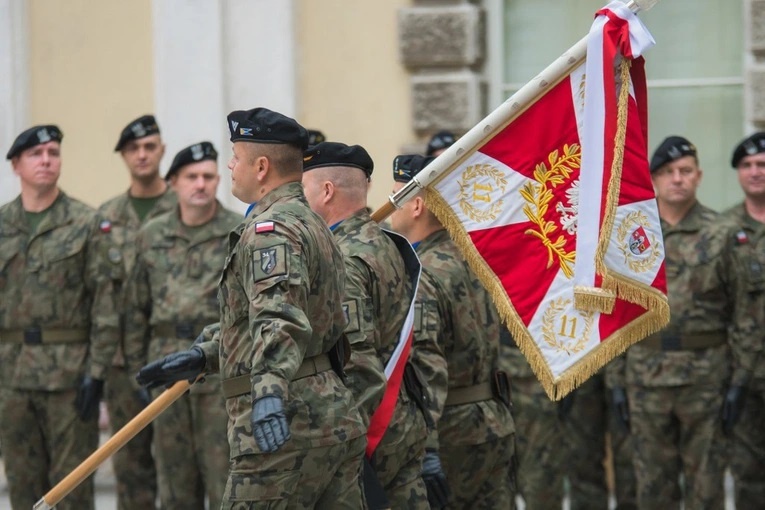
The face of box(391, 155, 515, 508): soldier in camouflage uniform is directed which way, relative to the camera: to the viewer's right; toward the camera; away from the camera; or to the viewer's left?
to the viewer's left

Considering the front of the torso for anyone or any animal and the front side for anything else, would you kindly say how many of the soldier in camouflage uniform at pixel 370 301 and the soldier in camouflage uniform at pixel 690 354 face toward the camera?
1

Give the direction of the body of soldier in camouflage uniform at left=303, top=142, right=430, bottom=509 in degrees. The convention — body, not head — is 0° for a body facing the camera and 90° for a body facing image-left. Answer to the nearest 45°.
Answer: approximately 135°

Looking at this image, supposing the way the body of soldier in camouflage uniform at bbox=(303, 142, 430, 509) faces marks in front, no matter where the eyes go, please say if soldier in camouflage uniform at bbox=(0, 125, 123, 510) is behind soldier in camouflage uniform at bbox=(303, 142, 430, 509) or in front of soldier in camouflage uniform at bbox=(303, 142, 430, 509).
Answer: in front

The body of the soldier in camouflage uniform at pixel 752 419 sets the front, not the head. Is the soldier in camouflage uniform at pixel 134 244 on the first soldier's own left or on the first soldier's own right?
on the first soldier's own right

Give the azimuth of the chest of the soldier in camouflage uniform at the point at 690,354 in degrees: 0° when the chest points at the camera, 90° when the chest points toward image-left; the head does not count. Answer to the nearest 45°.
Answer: approximately 0°

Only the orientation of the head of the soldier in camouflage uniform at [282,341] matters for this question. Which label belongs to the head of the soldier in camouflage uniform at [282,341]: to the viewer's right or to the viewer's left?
to the viewer's left
